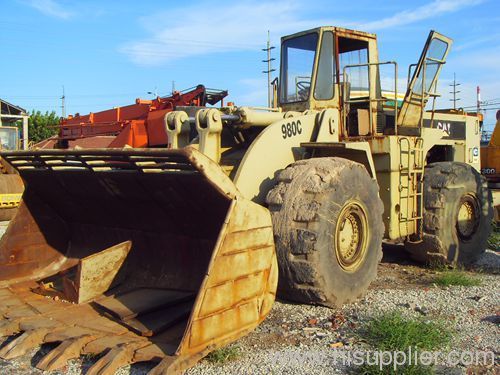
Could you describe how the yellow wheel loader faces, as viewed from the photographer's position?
facing the viewer and to the left of the viewer

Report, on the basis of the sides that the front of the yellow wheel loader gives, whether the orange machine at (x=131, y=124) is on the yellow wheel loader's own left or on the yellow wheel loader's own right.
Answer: on the yellow wheel loader's own right

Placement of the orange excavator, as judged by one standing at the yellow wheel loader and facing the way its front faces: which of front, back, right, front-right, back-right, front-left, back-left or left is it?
back

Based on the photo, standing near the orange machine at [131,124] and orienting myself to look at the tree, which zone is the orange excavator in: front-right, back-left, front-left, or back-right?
back-right

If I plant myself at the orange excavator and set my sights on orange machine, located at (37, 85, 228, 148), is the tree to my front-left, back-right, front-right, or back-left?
front-right

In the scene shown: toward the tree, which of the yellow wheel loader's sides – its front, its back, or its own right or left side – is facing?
right
